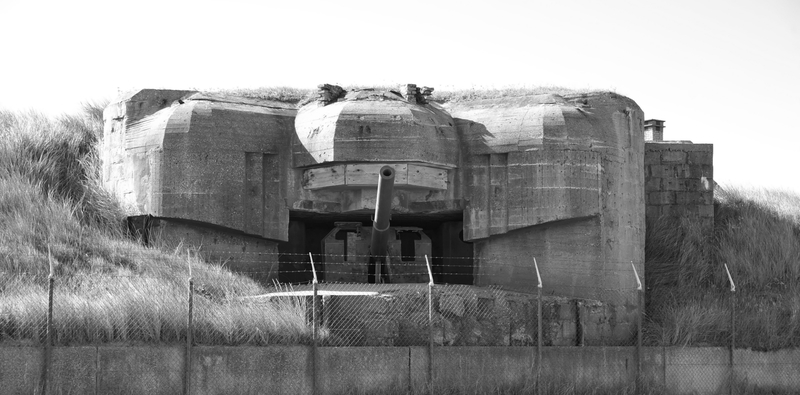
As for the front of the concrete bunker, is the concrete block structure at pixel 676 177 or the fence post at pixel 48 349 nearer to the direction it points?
the fence post

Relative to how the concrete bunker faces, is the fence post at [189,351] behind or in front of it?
in front

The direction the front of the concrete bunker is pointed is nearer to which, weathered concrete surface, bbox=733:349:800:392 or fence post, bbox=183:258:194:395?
the fence post

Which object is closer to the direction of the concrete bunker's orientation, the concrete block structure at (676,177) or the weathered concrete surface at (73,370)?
the weathered concrete surface

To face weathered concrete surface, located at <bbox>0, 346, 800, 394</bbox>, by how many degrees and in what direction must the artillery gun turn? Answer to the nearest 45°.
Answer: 0° — it already faces it

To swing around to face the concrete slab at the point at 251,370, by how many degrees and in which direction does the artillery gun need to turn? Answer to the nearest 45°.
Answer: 0° — it already faces it

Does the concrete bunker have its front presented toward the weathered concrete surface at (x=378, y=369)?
yes

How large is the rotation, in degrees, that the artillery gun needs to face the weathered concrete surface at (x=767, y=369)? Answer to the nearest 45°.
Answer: approximately 90° to its left

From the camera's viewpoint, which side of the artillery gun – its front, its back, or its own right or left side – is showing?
front

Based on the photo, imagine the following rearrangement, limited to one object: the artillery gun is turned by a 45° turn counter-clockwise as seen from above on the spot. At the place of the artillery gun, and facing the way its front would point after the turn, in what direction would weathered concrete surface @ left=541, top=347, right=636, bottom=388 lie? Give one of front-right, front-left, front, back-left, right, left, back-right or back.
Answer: front

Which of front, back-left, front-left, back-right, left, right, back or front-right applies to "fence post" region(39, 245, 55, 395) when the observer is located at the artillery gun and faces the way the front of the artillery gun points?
front-right

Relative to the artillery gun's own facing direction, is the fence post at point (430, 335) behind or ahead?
ahead

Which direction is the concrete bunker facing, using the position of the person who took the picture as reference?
facing the viewer

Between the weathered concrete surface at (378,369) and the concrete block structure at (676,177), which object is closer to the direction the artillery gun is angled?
the weathered concrete surface
